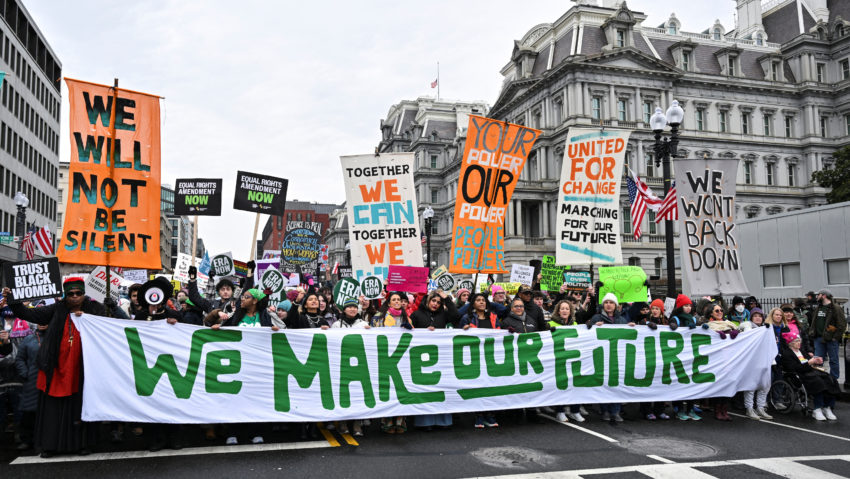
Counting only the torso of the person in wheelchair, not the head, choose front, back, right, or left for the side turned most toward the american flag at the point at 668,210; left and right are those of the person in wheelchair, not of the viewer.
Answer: back

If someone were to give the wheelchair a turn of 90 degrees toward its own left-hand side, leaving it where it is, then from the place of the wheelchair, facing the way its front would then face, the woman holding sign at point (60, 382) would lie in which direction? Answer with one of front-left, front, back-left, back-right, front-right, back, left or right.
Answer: back

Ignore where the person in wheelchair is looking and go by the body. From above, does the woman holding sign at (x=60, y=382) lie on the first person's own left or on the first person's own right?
on the first person's own right
